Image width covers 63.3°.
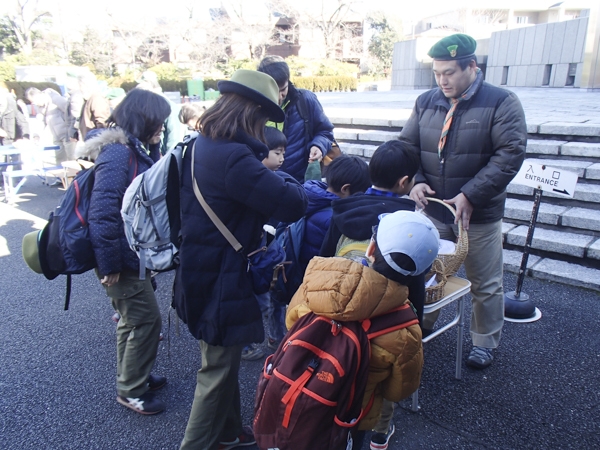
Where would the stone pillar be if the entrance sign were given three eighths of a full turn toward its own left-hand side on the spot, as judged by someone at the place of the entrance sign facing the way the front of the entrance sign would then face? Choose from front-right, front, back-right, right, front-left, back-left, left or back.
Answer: front-left

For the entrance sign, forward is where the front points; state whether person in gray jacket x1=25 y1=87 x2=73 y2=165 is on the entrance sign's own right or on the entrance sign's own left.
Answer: on the entrance sign's own right

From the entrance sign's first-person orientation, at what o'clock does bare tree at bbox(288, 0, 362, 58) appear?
The bare tree is roughly at 5 o'clock from the entrance sign.

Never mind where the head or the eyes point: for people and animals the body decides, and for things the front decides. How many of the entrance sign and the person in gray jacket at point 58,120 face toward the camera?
1

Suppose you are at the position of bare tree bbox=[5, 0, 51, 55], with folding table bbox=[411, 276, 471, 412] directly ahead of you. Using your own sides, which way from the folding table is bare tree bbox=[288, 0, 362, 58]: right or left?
left

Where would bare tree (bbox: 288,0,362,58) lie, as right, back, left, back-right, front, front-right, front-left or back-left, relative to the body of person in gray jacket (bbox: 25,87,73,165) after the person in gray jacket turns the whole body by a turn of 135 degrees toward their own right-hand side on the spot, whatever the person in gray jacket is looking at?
front

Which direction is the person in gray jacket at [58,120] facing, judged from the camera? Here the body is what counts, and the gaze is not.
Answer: to the viewer's left

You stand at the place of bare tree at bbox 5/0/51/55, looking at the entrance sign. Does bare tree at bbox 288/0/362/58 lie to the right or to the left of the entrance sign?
left

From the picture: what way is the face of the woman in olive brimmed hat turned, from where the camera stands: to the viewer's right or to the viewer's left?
to the viewer's right

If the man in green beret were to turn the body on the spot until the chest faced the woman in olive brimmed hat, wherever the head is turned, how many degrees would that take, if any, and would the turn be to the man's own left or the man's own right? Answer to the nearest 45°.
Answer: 0° — they already face them

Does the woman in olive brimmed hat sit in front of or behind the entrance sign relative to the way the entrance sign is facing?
in front

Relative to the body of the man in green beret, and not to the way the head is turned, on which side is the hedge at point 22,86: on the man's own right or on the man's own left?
on the man's own right
